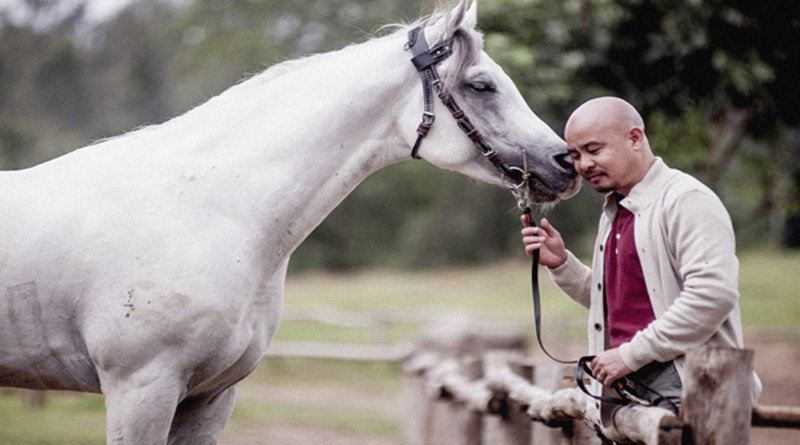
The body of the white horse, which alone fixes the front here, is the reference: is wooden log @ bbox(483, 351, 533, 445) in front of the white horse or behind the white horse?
in front

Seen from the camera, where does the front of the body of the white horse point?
to the viewer's right

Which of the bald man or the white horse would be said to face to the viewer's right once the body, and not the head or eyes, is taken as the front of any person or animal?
the white horse

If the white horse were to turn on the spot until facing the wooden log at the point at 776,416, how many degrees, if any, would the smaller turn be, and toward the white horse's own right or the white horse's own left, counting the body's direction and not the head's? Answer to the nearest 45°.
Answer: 0° — it already faces it

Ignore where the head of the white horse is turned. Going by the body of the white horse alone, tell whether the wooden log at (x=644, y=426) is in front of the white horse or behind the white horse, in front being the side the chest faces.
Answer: in front

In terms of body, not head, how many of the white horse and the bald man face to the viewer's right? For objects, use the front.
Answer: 1

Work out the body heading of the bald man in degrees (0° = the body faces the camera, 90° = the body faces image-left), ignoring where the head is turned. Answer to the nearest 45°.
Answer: approximately 45°

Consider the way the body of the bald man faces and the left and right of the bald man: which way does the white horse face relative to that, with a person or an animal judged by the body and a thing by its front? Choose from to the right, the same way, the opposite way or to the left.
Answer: the opposite way

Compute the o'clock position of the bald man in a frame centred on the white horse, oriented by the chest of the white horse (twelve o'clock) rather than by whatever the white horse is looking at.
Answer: The bald man is roughly at 1 o'clock from the white horse.

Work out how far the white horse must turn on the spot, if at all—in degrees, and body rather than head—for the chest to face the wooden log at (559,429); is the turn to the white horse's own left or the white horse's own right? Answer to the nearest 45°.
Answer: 0° — it already faces it
